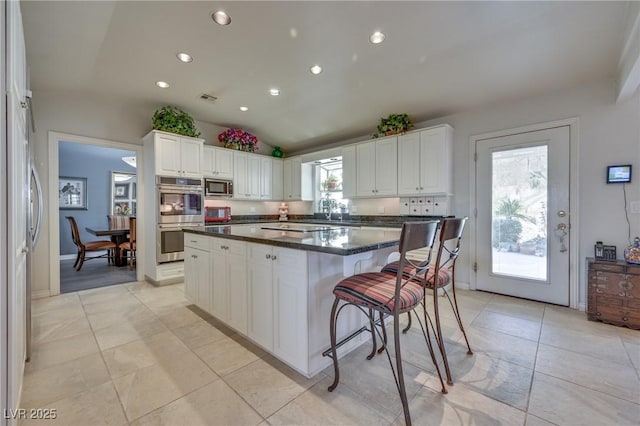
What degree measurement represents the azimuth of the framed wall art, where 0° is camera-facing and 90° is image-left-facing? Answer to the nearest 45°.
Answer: approximately 0°

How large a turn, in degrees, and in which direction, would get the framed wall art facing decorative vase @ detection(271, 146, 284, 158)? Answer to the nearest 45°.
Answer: approximately 45° to its left

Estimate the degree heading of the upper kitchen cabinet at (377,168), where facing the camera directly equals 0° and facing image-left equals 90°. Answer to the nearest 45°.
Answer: approximately 45°

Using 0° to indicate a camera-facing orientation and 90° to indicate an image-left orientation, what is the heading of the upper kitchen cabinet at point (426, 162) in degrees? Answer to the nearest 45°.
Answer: approximately 45°

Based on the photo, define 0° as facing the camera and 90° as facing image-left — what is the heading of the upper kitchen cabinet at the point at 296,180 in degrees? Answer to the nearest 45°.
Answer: approximately 45°

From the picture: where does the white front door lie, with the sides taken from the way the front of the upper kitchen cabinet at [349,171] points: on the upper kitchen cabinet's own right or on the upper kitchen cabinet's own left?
on the upper kitchen cabinet's own left

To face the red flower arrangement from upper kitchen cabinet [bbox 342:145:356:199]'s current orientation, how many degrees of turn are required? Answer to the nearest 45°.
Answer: approximately 45° to its right
